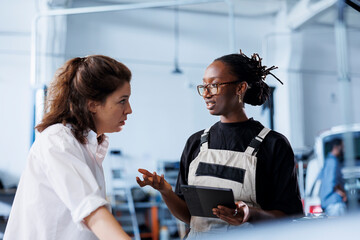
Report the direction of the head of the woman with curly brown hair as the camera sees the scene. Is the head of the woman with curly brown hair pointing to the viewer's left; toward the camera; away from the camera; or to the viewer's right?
to the viewer's right

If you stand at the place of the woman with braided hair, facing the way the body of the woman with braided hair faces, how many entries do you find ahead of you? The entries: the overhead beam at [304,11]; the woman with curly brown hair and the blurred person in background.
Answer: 1

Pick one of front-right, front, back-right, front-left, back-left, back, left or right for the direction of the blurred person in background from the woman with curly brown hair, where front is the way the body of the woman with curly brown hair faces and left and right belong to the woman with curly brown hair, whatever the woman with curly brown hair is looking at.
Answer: front-left

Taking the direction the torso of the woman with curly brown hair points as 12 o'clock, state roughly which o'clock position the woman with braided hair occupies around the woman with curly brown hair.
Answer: The woman with braided hair is roughly at 11 o'clock from the woman with curly brown hair.

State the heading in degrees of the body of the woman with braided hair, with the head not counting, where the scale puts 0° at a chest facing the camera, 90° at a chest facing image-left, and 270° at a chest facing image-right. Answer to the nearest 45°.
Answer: approximately 45°

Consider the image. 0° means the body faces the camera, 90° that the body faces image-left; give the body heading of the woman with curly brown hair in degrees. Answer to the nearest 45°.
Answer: approximately 270°

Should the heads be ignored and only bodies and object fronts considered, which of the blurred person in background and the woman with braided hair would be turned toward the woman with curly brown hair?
the woman with braided hair
